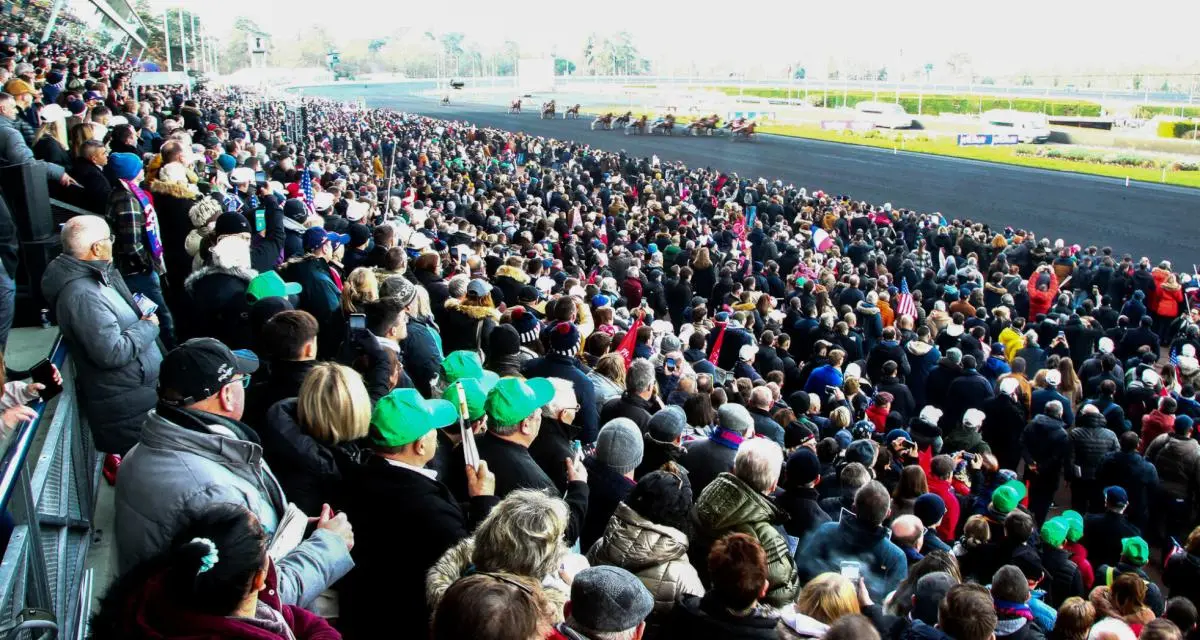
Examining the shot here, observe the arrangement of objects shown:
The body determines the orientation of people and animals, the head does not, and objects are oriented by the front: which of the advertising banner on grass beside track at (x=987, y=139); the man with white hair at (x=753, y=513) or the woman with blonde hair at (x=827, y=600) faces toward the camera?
the advertising banner on grass beside track

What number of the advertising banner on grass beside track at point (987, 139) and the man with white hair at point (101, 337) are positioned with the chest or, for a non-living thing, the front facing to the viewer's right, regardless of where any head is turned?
1

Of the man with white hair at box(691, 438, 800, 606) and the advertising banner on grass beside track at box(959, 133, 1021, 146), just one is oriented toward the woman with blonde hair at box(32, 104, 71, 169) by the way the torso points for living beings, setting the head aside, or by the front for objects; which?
the advertising banner on grass beside track

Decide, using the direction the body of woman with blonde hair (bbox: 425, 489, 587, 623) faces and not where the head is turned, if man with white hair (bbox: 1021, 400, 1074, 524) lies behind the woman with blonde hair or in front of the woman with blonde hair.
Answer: in front

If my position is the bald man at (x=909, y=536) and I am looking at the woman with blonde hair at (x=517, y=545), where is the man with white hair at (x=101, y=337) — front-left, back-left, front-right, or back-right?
front-right

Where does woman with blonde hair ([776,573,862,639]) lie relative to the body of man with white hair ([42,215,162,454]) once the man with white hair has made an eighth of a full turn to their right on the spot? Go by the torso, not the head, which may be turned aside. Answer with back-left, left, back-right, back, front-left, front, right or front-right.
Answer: front

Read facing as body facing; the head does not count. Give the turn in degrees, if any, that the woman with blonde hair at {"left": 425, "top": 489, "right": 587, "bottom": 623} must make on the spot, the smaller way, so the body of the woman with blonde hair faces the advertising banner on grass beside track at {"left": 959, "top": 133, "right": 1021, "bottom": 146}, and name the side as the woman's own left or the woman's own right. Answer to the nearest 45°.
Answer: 0° — they already face it

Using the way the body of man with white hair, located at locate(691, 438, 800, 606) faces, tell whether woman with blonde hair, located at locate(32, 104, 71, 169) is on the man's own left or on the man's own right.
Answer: on the man's own left

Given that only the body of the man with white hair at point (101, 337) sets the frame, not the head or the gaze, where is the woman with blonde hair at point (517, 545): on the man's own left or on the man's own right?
on the man's own right

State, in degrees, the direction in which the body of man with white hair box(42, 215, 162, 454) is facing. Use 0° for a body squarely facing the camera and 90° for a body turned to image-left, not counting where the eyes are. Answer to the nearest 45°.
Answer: approximately 270°

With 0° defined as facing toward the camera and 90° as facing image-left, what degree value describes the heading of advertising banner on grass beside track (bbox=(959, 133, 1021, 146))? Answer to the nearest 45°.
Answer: approximately 0°

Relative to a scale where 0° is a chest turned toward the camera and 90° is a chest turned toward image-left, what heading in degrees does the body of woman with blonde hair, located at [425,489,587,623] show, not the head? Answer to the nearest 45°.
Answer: approximately 225°

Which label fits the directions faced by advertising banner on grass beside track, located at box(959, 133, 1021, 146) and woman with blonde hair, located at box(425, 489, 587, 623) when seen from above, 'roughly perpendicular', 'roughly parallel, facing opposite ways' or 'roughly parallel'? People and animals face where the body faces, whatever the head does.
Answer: roughly parallel, facing opposite ways

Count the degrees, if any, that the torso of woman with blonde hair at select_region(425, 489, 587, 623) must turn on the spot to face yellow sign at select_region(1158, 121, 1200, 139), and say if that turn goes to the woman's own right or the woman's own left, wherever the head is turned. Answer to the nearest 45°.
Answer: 0° — they already face it

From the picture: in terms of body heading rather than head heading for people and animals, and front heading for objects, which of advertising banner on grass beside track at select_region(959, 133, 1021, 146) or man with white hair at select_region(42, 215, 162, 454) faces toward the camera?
the advertising banner on grass beside track

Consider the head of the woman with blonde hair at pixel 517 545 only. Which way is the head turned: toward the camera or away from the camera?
away from the camera

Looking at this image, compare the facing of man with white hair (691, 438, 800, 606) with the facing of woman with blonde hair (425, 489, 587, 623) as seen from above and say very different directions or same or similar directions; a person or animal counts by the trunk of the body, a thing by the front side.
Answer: same or similar directions

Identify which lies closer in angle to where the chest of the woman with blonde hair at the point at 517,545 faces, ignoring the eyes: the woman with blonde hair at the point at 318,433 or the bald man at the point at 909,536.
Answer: the bald man
